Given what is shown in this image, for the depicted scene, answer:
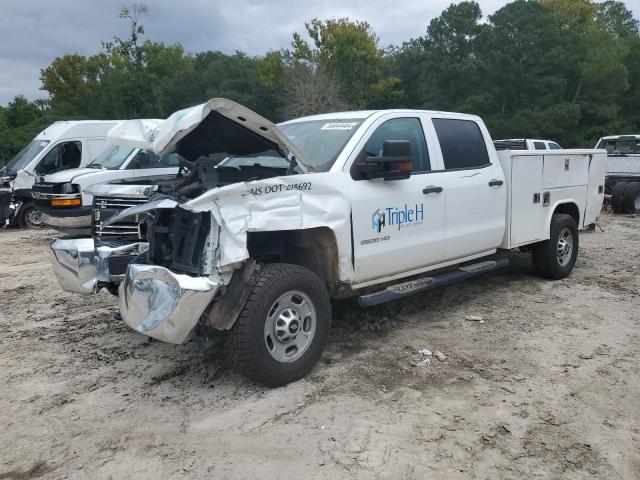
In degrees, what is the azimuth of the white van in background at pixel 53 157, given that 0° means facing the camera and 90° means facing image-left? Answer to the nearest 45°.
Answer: approximately 45°

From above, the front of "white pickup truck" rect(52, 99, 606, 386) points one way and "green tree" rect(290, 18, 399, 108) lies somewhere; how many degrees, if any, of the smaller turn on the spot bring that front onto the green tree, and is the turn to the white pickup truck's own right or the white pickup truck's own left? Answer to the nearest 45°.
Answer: approximately 135° to the white pickup truck's own right

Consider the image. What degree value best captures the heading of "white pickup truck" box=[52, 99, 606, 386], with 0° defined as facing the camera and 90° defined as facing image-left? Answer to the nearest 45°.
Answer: approximately 45°

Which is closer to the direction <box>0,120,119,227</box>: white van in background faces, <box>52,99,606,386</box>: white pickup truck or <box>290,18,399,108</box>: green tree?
the white pickup truck

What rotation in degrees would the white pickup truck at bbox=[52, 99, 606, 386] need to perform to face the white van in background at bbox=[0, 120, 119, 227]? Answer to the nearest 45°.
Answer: approximately 90° to its right

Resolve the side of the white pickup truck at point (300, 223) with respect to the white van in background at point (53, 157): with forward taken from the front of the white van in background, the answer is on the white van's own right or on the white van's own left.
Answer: on the white van's own left

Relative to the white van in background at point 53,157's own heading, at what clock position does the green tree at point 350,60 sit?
The green tree is roughly at 6 o'clock from the white van in background.
